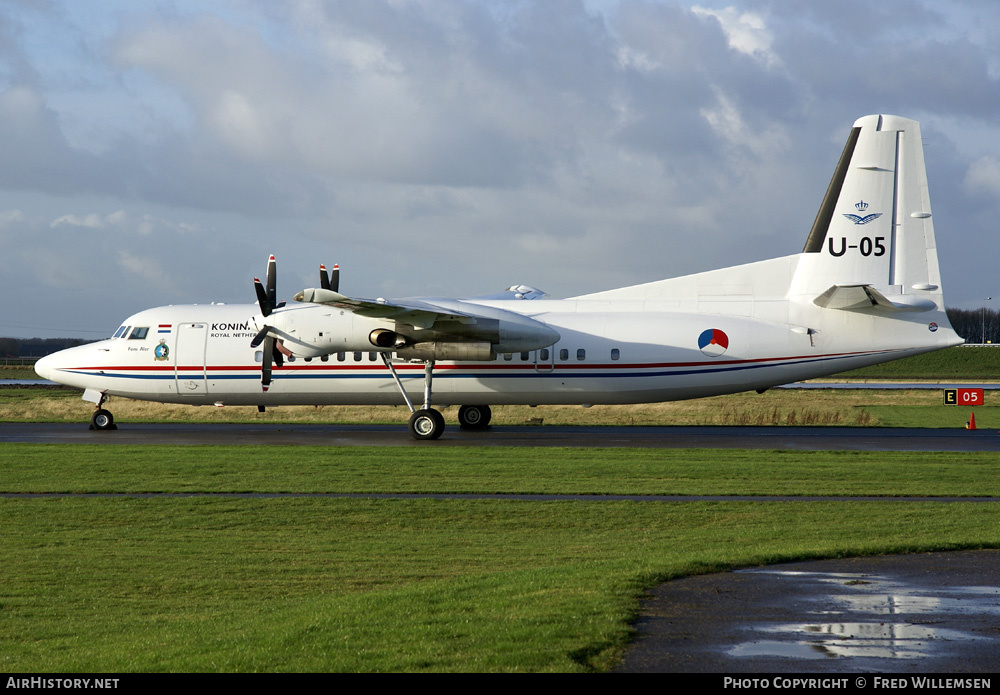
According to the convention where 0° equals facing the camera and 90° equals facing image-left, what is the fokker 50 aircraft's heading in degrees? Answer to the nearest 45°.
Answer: approximately 90°
